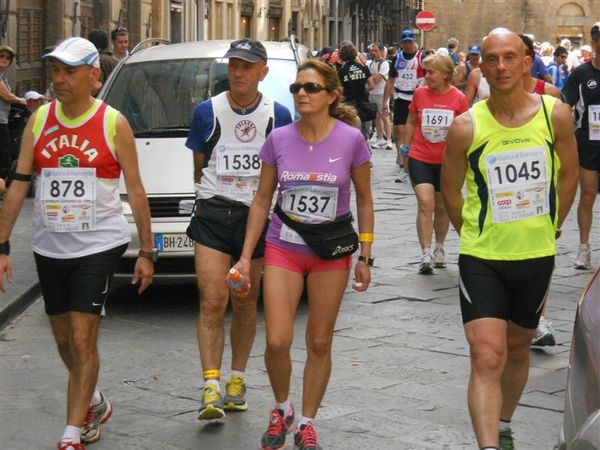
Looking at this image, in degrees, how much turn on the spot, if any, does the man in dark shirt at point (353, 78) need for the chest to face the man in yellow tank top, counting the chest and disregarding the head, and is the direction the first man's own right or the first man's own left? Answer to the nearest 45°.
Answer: approximately 180°

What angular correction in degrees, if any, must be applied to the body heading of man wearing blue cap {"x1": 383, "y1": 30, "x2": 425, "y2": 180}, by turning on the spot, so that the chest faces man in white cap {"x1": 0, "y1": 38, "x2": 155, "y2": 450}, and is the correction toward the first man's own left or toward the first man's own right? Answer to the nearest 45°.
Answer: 0° — they already face them

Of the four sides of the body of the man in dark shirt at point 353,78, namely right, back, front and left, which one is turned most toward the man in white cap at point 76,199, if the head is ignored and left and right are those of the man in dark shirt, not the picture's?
back

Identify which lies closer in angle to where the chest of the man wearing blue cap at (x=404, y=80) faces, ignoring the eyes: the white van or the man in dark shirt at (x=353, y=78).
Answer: the white van

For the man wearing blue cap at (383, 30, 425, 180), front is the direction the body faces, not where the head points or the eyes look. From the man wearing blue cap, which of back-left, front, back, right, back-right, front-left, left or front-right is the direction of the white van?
front

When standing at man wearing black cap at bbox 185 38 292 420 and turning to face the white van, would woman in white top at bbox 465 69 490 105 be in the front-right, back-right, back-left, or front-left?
front-right

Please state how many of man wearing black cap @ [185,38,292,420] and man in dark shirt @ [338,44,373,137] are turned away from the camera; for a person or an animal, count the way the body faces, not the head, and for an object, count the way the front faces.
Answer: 1

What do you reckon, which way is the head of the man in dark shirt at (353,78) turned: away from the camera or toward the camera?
away from the camera

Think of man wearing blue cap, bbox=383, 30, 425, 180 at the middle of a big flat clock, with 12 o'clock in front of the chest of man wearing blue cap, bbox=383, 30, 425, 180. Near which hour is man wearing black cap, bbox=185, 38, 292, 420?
man wearing black cap, bbox=185, 38, 292, 420 is roughly at 12 o'clock from man wearing blue cap, bbox=383, 30, 425, 180.

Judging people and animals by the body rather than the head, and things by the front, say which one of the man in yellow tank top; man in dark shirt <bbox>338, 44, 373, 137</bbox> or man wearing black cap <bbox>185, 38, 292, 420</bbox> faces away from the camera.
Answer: the man in dark shirt

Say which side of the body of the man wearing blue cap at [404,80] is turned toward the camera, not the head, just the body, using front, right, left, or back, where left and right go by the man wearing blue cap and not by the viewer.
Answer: front

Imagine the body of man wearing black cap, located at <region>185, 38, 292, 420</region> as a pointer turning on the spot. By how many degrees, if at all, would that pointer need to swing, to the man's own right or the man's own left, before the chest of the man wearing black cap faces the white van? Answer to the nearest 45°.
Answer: approximately 180°

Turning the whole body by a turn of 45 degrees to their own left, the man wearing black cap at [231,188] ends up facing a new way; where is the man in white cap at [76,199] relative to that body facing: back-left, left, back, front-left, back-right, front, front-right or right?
right

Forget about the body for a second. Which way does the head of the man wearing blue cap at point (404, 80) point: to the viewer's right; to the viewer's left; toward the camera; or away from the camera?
toward the camera

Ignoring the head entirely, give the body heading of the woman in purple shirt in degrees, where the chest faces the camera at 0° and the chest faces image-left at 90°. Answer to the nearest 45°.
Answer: approximately 0°

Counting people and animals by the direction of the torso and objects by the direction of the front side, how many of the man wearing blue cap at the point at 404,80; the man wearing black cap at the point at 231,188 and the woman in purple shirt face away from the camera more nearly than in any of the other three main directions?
0

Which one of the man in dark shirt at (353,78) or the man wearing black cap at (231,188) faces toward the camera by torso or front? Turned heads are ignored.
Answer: the man wearing black cap

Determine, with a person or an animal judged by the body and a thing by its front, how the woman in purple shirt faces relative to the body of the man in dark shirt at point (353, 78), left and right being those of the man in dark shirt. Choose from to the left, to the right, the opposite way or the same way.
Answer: the opposite way

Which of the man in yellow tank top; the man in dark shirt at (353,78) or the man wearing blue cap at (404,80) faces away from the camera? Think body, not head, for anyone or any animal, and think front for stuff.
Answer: the man in dark shirt
